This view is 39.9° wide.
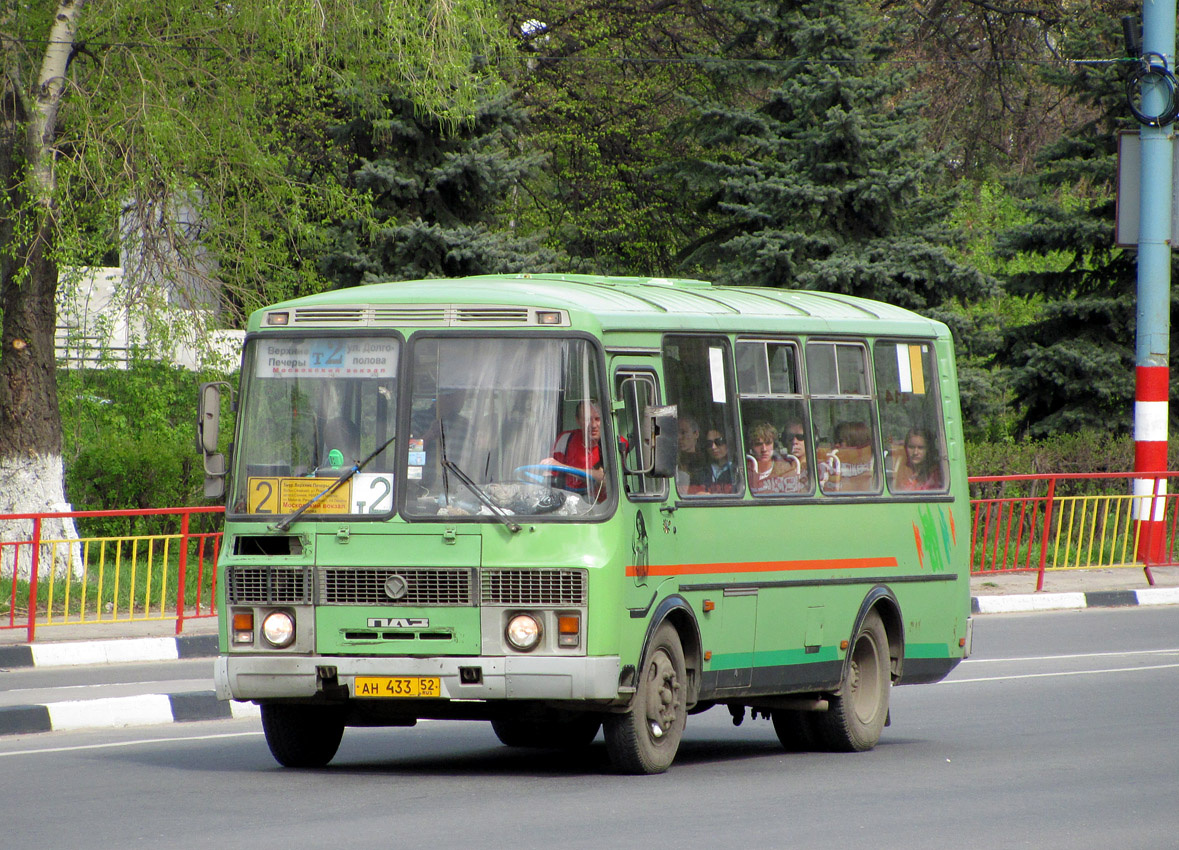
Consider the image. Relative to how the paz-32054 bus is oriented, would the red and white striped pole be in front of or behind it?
behind

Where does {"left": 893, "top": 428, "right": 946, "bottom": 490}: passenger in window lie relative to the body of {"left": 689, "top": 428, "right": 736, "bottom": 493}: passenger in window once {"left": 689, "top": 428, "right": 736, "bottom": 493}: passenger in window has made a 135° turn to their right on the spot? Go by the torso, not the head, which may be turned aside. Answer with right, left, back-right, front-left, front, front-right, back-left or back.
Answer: front-right

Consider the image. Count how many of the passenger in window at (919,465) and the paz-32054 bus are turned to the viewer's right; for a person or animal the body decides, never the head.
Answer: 0

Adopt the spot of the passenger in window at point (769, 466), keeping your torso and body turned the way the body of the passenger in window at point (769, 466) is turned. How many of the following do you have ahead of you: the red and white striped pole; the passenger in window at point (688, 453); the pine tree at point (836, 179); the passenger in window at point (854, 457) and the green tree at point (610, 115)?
1

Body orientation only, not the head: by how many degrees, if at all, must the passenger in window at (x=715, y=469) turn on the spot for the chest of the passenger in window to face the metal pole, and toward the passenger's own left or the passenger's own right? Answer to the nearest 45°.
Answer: approximately 180°

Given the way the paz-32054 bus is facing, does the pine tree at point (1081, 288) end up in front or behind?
behind

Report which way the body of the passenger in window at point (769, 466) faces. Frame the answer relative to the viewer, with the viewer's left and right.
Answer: facing the viewer and to the left of the viewer

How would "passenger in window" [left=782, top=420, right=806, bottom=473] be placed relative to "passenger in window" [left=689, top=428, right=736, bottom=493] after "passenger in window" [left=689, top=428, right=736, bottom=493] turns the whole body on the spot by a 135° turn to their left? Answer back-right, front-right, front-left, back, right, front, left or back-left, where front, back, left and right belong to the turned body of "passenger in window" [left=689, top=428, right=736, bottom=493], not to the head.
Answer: front-left

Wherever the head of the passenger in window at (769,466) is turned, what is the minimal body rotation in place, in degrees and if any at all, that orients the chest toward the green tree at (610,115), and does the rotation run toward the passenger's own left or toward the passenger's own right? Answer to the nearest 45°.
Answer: approximately 135° to the passenger's own right

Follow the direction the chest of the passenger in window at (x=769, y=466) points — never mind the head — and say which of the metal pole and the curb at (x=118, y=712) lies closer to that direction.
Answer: the curb

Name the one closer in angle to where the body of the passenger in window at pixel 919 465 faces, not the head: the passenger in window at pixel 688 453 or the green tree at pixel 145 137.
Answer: the passenger in window

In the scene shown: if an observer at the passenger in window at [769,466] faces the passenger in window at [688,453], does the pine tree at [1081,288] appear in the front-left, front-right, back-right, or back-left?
back-right

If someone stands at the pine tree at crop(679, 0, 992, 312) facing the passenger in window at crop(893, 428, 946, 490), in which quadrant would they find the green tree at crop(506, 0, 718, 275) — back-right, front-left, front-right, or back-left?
back-right

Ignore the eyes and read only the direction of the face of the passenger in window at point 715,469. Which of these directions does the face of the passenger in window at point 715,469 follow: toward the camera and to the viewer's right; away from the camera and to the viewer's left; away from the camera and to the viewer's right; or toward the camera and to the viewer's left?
toward the camera and to the viewer's left

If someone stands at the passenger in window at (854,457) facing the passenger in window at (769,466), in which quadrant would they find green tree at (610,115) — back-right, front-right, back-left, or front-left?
back-right

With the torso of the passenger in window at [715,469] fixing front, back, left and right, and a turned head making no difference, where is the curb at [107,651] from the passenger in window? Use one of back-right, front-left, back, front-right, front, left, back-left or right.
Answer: right

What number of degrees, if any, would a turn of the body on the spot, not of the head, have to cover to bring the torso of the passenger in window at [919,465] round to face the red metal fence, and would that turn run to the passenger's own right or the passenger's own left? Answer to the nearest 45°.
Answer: approximately 90° to the passenger's own right

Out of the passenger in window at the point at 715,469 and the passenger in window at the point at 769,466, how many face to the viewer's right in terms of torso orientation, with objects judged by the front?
0
